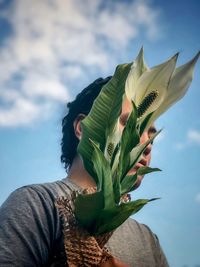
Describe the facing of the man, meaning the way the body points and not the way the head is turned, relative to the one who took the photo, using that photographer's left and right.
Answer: facing the viewer and to the right of the viewer
